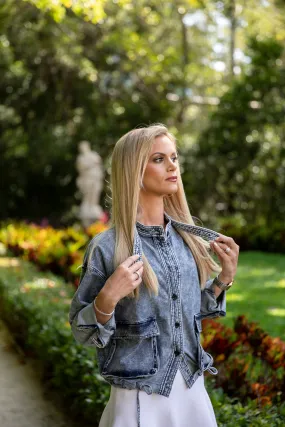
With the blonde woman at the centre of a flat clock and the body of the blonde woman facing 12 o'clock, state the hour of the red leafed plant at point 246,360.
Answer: The red leafed plant is roughly at 8 o'clock from the blonde woman.

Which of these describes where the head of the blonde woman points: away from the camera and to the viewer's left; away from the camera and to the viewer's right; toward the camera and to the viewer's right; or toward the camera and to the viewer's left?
toward the camera and to the viewer's right

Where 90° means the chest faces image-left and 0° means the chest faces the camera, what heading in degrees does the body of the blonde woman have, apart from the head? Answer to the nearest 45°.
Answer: approximately 315°

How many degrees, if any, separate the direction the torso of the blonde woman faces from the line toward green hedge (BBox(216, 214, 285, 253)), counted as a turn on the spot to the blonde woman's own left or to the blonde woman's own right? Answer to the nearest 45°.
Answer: approximately 135° to the blonde woman's own left
